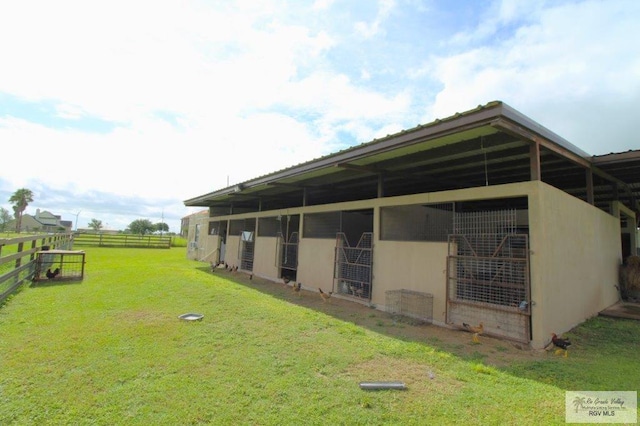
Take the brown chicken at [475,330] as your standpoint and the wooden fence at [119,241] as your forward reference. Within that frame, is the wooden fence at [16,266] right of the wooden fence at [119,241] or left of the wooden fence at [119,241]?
left

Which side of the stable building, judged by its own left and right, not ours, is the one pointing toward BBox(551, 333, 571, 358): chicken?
left

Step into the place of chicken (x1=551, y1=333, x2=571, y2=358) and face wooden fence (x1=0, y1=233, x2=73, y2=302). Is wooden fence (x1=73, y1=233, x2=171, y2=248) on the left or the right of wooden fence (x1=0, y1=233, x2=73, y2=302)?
right

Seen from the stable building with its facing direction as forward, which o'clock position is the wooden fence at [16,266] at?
The wooden fence is roughly at 1 o'clock from the stable building.

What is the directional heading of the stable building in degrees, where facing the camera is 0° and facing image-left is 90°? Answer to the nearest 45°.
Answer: approximately 45°

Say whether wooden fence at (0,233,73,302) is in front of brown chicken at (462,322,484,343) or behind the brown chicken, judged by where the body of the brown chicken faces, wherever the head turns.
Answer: behind

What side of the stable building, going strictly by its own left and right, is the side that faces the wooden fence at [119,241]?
right

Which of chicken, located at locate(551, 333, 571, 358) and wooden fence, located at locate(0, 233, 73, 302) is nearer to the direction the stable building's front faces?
the wooden fence

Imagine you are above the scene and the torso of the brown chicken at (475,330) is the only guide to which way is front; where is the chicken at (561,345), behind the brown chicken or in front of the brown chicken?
in front

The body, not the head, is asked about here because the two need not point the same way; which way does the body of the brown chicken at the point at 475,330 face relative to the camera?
to the viewer's right
